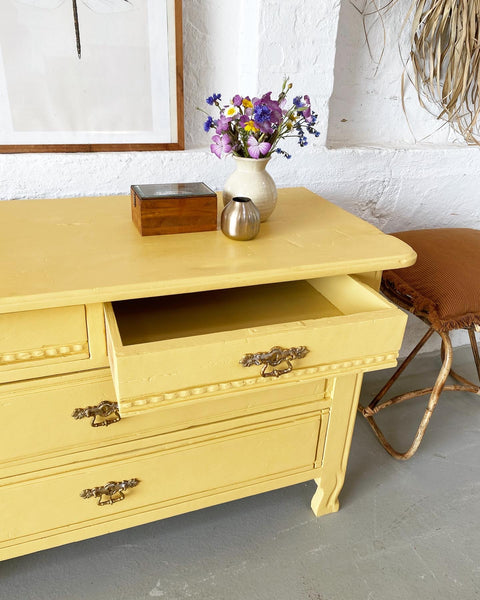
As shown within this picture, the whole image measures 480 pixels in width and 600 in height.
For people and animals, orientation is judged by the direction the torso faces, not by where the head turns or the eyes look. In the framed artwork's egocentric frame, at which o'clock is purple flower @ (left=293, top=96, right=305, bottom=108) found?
The purple flower is roughly at 10 o'clock from the framed artwork.

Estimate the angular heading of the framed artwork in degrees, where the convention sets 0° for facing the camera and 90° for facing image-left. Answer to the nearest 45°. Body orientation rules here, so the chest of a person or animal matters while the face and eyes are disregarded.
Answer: approximately 0°

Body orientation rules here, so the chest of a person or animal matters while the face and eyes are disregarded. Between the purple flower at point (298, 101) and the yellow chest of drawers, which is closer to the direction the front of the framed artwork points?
the yellow chest of drawers

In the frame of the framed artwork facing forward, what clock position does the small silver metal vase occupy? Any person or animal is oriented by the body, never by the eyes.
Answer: The small silver metal vase is roughly at 11 o'clock from the framed artwork.

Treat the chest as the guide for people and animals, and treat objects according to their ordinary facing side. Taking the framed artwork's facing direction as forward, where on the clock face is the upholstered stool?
The upholstered stool is roughly at 10 o'clock from the framed artwork.

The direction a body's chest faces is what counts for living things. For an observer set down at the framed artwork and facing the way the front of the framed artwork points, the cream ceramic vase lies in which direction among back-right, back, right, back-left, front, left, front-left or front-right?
front-left

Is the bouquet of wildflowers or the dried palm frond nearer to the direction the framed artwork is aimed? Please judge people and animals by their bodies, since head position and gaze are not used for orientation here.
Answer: the bouquet of wildflowers

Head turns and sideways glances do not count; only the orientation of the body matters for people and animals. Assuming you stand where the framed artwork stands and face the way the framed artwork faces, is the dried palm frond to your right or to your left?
on your left

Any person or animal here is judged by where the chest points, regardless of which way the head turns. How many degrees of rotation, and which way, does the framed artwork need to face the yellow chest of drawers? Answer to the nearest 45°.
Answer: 0° — it already faces it
